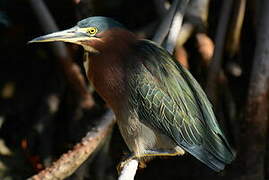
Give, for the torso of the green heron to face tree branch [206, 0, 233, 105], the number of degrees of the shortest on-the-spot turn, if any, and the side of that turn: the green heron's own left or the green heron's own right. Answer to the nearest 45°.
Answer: approximately 135° to the green heron's own right

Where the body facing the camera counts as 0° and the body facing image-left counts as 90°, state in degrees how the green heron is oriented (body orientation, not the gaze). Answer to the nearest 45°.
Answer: approximately 90°

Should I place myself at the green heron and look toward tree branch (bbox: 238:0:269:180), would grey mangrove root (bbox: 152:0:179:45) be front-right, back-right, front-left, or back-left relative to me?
front-left

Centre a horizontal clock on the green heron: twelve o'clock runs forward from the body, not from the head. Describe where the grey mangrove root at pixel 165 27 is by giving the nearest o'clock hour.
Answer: The grey mangrove root is roughly at 4 o'clock from the green heron.

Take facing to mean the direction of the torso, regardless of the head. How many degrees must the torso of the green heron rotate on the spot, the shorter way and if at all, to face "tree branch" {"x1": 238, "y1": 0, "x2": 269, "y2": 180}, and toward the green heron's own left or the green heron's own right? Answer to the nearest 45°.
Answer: approximately 135° to the green heron's own right

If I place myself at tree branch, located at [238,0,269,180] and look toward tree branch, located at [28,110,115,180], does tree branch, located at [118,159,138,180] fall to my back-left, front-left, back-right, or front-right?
front-left
